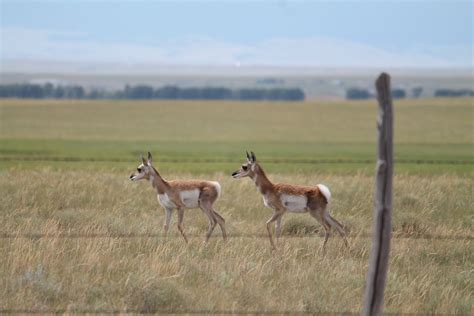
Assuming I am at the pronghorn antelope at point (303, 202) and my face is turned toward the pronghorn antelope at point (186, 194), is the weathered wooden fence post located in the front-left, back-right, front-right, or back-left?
back-left

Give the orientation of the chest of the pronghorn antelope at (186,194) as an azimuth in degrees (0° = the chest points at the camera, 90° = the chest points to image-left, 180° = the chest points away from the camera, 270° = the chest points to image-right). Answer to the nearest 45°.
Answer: approximately 90°

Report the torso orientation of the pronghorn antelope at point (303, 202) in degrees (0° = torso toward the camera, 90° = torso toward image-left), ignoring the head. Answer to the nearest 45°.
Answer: approximately 90°

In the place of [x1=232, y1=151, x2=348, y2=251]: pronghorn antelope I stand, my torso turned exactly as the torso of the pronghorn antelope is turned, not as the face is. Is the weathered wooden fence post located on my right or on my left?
on my left

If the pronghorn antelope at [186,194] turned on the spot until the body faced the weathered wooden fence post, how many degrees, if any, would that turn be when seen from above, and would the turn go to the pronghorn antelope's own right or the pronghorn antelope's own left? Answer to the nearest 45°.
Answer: approximately 90° to the pronghorn antelope's own left

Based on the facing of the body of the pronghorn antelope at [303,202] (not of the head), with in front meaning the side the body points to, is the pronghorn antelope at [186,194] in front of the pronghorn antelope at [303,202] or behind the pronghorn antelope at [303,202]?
in front

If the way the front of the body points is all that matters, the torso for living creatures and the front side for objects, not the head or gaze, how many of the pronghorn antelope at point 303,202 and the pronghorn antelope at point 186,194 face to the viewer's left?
2
